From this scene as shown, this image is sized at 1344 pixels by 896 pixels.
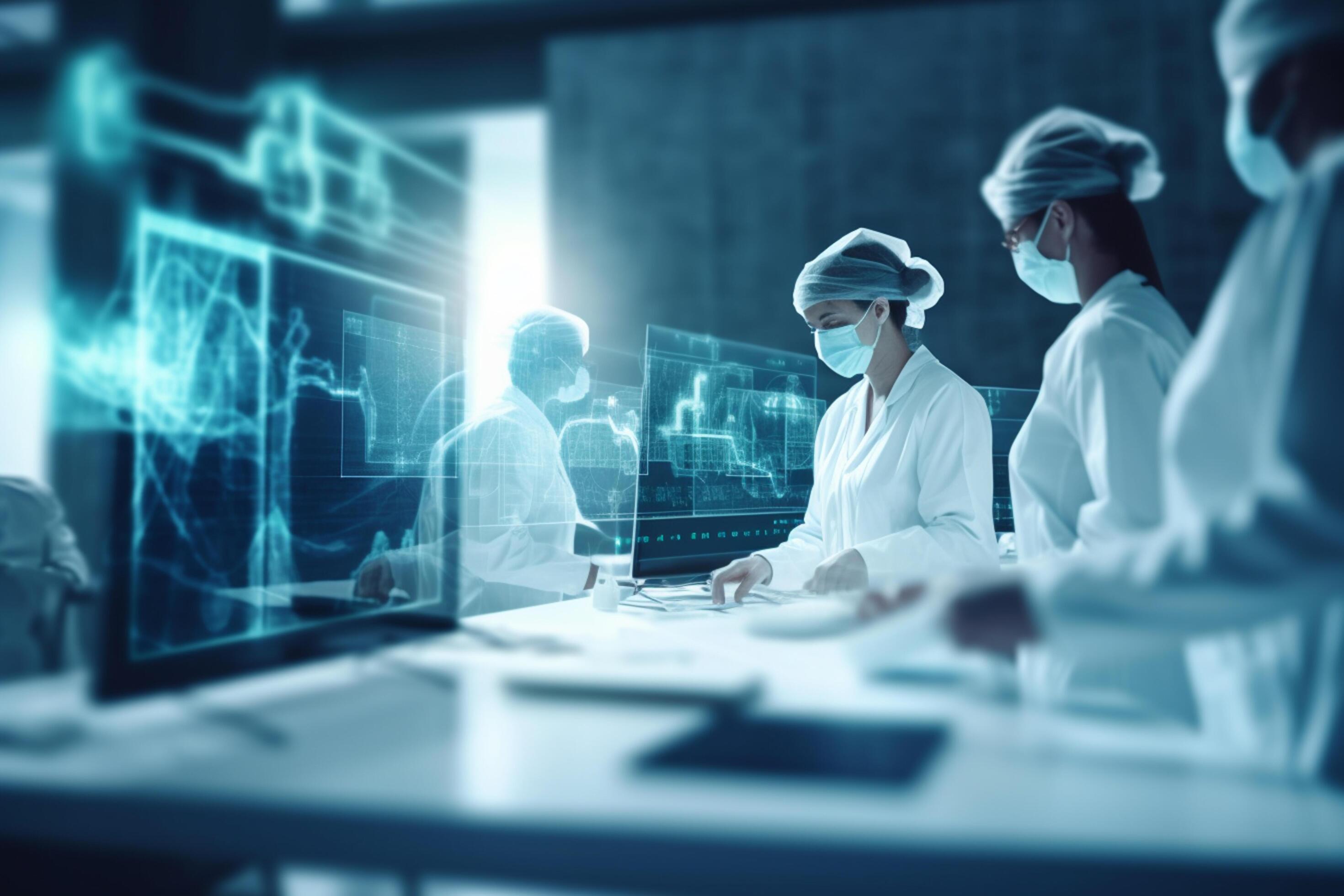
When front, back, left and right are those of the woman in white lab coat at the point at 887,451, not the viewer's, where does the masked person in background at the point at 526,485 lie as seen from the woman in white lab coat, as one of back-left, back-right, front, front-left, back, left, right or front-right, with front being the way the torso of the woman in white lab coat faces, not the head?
front-right

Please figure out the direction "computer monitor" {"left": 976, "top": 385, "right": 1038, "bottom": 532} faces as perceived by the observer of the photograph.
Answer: facing the viewer

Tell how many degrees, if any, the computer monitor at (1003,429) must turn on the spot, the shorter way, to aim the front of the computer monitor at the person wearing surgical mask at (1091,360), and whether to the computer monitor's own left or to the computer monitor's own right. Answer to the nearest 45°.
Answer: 0° — it already faces them

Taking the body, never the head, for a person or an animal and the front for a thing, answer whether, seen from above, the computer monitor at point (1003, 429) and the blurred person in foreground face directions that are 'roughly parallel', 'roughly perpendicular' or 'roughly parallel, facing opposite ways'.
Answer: roughly perpendicular

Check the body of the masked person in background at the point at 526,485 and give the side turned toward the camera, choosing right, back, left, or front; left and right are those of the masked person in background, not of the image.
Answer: right

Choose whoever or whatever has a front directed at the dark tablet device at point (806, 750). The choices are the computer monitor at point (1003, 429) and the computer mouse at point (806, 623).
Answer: the computer monitor

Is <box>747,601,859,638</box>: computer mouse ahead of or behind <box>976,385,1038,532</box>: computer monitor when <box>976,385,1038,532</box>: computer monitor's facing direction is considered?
ahead

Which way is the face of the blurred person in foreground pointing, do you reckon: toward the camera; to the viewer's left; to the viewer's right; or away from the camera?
to the viewer's left

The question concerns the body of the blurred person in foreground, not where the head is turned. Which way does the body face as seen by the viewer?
to the viewer's left

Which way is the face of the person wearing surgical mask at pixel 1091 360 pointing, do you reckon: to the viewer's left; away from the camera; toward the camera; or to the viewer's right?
to the viewer's left

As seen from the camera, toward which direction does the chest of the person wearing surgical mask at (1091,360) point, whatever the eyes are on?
to the viewer's left

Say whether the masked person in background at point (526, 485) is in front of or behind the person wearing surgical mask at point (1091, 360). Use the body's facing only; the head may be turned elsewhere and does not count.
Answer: in front

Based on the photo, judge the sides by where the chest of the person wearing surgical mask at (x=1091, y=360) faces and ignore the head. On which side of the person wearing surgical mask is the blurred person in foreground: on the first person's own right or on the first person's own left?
on the first person's own left

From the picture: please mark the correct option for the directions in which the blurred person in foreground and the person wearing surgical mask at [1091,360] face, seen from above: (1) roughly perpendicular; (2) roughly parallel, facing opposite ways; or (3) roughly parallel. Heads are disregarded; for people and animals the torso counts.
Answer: roughly parallel

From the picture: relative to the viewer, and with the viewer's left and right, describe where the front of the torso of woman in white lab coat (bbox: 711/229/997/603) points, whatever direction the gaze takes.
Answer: facing the viewer and to the left of the viewer
